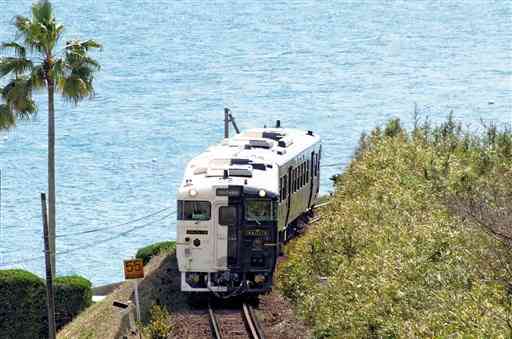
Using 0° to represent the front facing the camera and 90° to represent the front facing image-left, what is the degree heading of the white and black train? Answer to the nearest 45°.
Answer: approximately 0°

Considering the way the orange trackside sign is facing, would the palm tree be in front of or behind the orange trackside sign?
behind

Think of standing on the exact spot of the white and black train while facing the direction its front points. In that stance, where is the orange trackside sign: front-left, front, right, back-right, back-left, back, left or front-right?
front-right

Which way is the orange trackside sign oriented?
toward the camera

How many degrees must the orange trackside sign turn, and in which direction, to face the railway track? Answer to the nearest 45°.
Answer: approximately 90° to its left

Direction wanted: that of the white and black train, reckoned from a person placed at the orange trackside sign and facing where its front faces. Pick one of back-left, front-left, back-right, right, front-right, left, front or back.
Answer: back-left
